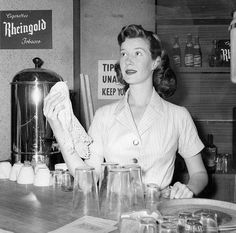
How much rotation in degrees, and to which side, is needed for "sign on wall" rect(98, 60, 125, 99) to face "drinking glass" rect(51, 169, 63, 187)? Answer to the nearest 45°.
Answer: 0° — it already faces it

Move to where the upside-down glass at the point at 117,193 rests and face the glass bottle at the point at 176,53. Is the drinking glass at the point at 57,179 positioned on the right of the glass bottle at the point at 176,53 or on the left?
left

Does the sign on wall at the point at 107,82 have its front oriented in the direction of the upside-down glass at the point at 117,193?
yes

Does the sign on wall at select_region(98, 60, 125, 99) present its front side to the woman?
yes

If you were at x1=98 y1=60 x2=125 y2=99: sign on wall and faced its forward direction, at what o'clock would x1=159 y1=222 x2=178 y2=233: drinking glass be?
The drinking glass is roughly at 12 o'clock from the sign on wall.

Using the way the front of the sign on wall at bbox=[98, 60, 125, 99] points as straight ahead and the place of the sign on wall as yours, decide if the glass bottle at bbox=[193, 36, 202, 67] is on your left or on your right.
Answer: on your left

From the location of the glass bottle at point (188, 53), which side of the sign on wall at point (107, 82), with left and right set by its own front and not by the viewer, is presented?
left

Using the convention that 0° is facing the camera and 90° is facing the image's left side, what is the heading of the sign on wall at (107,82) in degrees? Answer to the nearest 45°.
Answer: approximately 0°
